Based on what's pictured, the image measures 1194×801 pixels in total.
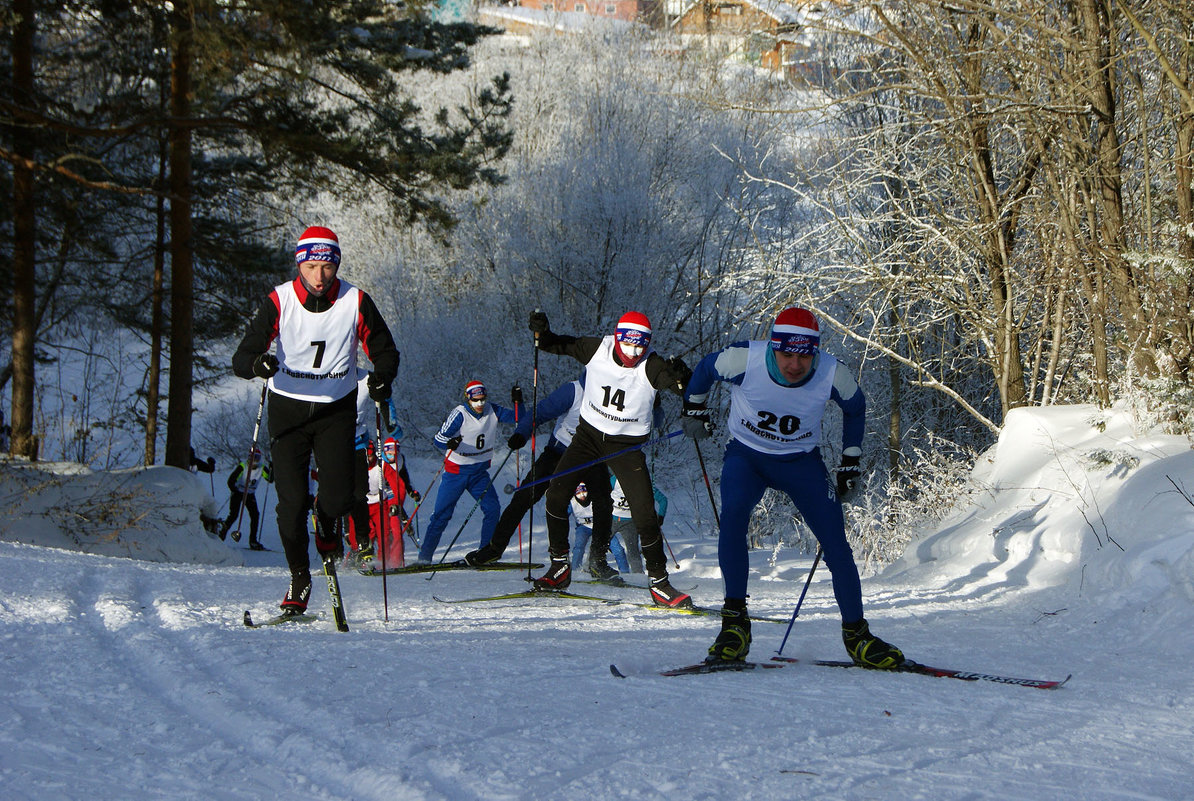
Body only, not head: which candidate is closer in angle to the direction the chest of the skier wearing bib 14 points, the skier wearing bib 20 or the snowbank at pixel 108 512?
the skier wearing bib 20

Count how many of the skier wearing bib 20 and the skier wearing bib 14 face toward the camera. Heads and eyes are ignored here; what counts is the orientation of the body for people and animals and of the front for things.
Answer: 2

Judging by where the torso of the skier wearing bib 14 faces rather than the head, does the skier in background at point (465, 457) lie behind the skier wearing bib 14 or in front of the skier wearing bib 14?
behind

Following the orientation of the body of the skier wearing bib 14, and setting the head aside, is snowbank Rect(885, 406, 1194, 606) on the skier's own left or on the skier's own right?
on the skier's own left

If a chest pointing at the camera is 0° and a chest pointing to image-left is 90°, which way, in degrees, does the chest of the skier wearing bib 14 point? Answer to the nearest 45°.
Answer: approximately 0°

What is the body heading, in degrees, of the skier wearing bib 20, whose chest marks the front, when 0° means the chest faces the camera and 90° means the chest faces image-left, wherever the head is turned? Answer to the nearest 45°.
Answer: approximately 0°

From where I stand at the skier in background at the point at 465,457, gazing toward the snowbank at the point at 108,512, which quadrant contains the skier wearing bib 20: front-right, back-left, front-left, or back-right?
back-left

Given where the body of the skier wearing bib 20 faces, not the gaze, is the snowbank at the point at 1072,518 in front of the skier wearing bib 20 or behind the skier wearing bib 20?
behind
